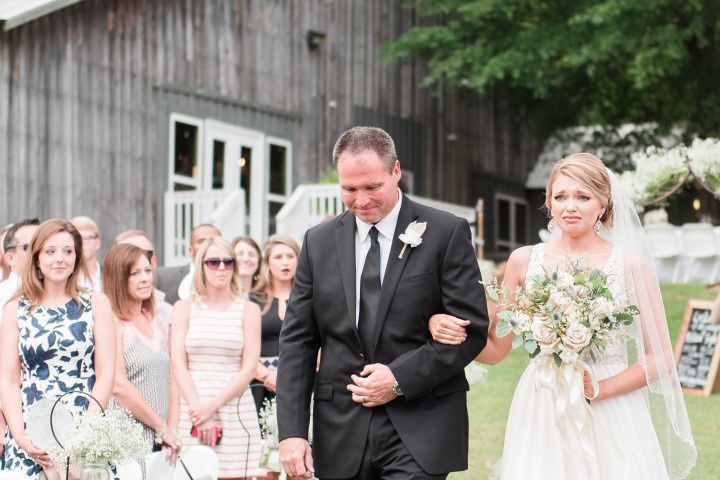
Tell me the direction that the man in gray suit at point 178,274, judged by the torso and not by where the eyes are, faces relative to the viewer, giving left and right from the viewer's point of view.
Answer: facing the viewer and to the right of the viewer

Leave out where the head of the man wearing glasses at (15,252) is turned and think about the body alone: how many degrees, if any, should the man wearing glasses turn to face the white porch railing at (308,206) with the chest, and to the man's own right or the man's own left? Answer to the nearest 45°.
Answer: approximately 90° to the man's own left

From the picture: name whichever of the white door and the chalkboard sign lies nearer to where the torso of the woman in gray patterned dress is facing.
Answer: the chalkboard sign

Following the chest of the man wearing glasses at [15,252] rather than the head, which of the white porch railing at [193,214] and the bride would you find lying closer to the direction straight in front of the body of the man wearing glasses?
the bride

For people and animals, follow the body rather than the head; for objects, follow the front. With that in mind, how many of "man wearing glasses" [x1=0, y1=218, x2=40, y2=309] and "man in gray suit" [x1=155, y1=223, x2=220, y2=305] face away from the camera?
0

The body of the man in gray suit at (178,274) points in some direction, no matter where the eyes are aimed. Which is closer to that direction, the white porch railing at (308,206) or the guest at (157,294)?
the guest

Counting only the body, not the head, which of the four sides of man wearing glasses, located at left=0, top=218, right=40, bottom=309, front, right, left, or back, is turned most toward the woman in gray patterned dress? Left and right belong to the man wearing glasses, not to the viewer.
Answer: front

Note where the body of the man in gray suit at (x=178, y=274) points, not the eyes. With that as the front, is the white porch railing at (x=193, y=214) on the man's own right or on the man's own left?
on the man's own left

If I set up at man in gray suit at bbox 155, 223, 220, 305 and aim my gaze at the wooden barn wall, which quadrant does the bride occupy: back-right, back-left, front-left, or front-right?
back-right
